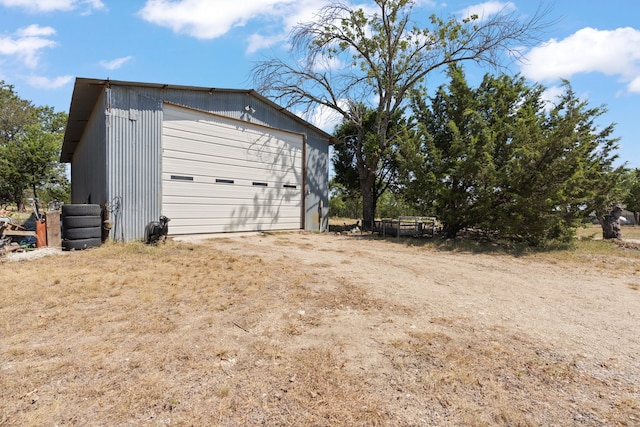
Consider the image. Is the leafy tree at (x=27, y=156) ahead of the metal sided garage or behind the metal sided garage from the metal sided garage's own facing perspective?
behind

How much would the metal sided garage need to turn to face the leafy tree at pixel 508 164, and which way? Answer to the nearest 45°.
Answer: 0° — it already faces it

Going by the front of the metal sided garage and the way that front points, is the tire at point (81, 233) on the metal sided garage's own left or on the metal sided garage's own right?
on the metal sided garage's own right

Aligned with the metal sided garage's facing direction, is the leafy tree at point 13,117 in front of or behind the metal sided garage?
behind

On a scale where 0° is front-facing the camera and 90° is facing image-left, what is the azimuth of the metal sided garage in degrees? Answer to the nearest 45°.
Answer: approximately 315°

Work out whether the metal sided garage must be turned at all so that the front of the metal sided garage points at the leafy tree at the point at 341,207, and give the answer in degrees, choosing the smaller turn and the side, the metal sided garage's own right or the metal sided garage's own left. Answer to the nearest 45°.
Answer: approximately 90° to the metal sided garage's own left

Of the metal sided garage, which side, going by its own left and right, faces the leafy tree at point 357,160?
left

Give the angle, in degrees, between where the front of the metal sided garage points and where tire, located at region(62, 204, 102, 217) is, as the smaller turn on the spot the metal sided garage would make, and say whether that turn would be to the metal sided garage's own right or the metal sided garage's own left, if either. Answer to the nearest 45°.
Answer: approximately 90° to the metal sided garage's own right

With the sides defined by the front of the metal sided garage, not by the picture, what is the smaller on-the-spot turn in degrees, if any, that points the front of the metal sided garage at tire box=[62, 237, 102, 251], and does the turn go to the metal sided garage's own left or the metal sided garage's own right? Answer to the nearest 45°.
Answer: approximately 90° to the metal sided garage's own right

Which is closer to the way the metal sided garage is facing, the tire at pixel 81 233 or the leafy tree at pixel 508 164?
the leafy tree

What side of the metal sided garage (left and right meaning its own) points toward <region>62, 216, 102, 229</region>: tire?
right

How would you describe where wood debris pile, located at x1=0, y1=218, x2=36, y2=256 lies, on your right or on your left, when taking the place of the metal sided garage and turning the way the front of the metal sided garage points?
on your right
